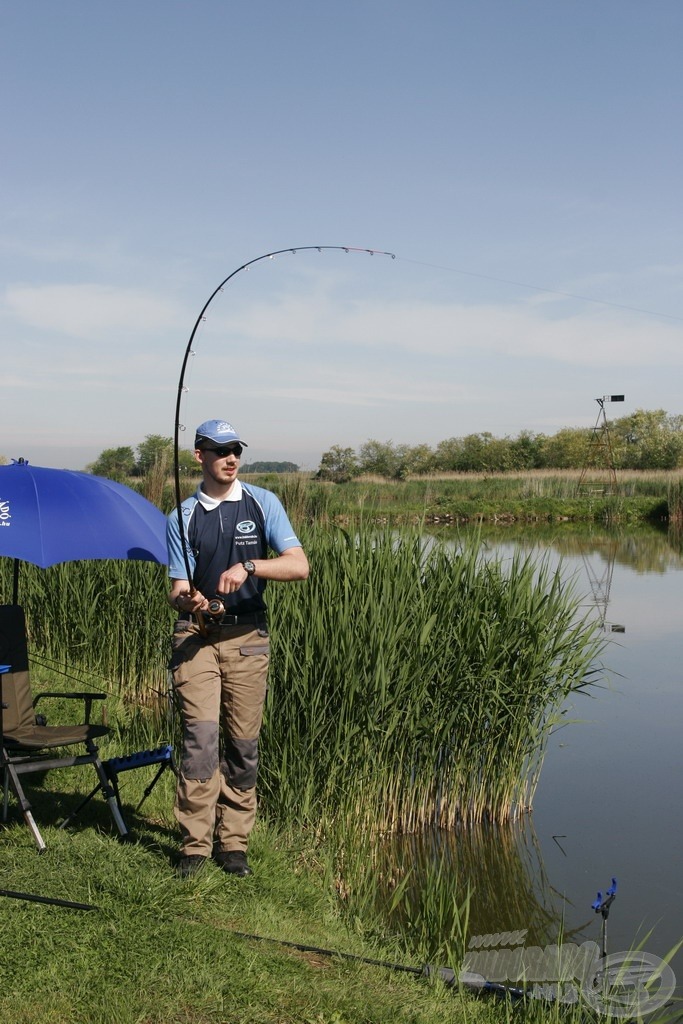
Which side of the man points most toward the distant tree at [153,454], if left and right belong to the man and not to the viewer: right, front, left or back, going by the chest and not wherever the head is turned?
back

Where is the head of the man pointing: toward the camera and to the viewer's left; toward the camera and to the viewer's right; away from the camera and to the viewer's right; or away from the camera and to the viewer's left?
toward the camera and to the viewer's right

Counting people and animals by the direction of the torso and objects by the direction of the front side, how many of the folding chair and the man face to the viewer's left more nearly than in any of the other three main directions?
0

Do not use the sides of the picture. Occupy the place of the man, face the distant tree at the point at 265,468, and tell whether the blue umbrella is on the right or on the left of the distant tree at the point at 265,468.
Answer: left

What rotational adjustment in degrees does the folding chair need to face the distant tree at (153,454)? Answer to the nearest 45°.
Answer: approximately 135° to its left

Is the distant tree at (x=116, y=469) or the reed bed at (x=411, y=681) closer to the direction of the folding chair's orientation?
the reed bed

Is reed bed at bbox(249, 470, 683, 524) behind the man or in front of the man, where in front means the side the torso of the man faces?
behind

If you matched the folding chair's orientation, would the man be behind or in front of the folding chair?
in front

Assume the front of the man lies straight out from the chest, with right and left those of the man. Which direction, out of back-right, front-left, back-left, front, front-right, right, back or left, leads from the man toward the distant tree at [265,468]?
back

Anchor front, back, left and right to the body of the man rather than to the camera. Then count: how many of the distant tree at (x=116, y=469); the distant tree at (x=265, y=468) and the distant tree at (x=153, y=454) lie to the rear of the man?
3

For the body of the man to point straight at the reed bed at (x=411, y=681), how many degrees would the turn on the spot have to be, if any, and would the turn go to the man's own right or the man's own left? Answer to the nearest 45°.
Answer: approximately 135° to the man's own left

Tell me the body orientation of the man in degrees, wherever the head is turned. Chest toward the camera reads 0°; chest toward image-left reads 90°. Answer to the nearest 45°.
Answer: approximately 0°
